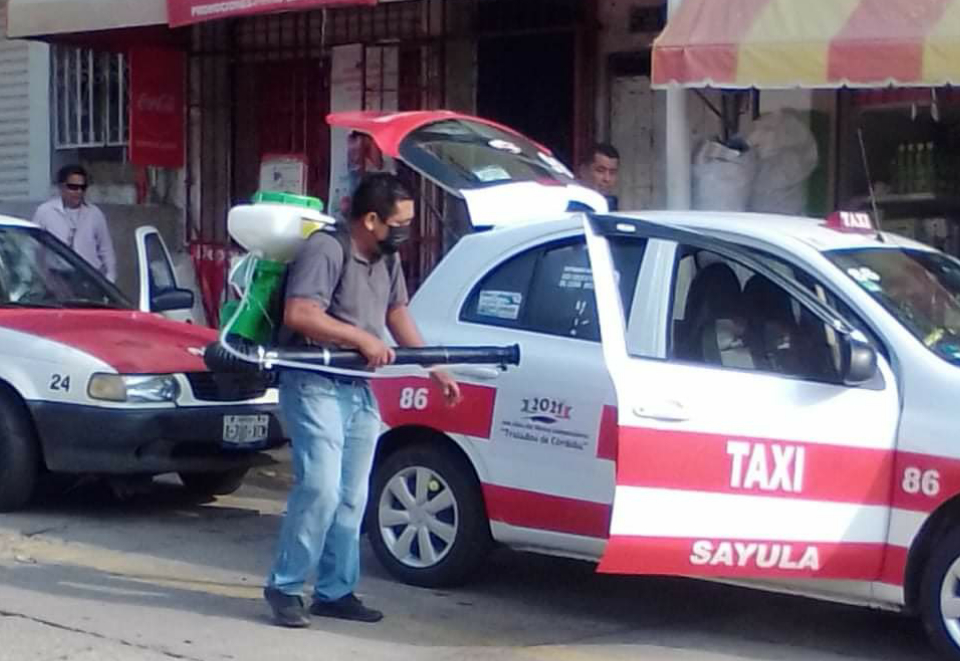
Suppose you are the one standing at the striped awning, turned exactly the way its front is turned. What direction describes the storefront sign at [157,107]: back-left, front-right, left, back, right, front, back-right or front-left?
back-right

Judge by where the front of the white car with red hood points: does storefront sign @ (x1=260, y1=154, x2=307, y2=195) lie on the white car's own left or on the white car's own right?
on the white car's own left

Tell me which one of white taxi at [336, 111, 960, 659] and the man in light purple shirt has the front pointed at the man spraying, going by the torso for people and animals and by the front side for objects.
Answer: the man in light purple shirt

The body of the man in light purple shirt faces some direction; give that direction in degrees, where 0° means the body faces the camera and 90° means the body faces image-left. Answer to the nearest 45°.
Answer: approximately 0°

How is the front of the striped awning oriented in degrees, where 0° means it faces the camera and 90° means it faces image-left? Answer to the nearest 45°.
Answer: approximately 0°

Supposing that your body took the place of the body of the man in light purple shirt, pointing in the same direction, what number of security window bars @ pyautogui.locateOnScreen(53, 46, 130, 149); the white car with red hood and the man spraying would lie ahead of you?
2

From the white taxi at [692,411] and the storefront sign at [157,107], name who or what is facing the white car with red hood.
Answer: the storefront sign

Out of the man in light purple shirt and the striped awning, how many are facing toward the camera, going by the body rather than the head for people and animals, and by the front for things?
2

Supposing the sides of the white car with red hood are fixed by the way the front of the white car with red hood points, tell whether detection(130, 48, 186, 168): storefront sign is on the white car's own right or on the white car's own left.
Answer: on the white car's own left
